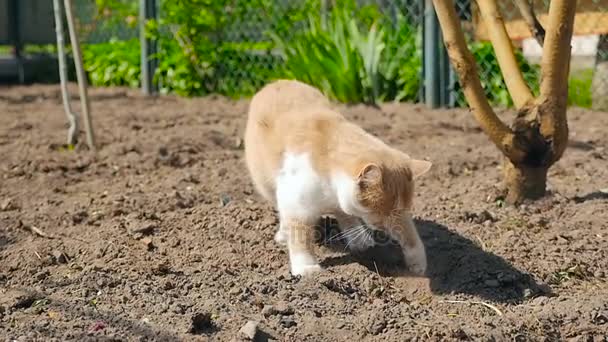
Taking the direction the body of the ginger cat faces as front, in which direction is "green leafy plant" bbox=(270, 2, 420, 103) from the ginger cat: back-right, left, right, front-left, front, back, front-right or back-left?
back-left

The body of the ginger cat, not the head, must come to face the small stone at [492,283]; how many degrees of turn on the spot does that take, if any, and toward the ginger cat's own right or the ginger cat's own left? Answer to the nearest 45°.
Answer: approximately 45° to the ginger cat's own left

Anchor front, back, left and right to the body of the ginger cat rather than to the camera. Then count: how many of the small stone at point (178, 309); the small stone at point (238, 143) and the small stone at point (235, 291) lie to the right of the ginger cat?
2

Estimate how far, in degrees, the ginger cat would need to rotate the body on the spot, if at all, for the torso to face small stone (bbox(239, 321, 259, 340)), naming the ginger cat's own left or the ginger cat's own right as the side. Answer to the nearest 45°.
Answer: approximately 45° to the ginger cat's own right

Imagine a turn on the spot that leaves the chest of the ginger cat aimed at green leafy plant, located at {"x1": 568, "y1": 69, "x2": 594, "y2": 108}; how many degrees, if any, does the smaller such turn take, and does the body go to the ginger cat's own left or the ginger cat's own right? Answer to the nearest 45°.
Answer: approximately 90° to the ginger cat's own left

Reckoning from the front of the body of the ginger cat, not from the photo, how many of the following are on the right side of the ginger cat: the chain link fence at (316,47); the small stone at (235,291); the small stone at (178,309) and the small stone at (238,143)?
2

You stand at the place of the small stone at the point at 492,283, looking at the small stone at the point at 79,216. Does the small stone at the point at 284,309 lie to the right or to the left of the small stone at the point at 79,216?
left

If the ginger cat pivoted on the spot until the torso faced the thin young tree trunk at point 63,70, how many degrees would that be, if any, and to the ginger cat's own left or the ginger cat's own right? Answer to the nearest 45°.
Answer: approximately 180°

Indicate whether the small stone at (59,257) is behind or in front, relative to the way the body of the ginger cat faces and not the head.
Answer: behind

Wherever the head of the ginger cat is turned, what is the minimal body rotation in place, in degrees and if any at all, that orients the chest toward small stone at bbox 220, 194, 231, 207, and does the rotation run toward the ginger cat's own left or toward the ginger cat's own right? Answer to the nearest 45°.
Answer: approximately 180°

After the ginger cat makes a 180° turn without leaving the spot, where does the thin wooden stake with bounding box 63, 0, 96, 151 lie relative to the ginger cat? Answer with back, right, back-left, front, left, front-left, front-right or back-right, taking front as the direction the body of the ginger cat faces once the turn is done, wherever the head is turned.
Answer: front

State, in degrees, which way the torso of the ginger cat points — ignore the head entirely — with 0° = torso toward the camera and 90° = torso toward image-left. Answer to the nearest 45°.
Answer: approximately 315°

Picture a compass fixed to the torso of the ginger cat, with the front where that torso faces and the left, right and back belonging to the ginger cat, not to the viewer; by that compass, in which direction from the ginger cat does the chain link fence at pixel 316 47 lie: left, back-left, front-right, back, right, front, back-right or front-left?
back-left
